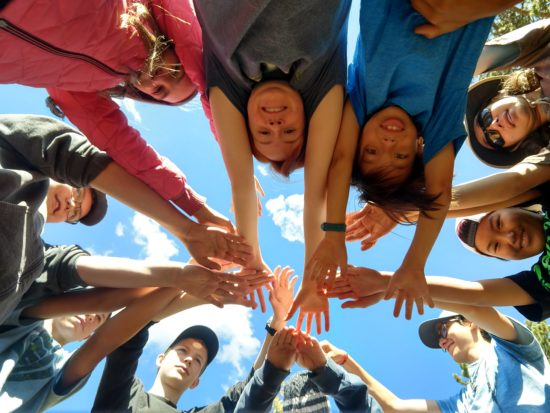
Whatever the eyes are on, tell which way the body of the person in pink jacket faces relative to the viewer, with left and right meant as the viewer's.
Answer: facing the viewer
